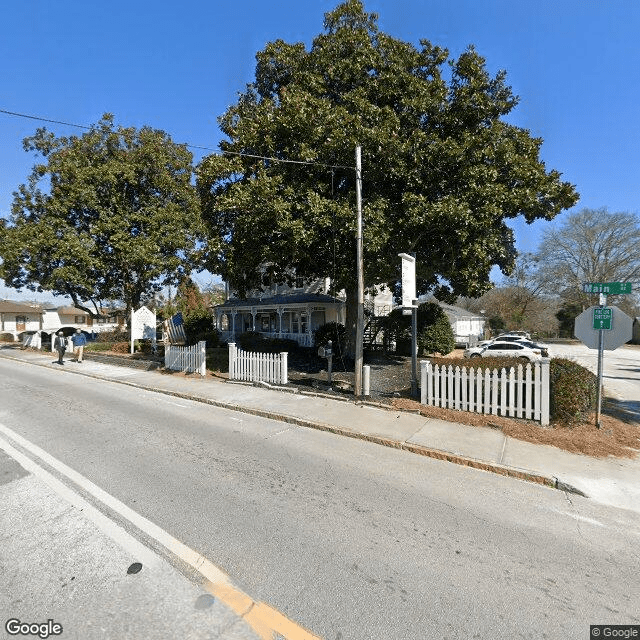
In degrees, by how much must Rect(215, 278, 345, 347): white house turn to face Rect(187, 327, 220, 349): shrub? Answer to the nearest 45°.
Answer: approximately 45° to its right

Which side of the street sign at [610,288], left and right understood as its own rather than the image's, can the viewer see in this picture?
front

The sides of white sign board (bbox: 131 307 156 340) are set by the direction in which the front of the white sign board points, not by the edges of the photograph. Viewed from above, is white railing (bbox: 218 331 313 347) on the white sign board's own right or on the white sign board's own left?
on the white sign board's own left

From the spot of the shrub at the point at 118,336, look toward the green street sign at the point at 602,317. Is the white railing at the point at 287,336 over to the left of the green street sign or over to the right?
left

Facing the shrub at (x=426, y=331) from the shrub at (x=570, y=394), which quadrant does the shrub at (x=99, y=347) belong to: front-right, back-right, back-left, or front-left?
front-left

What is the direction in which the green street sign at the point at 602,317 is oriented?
toward the camera

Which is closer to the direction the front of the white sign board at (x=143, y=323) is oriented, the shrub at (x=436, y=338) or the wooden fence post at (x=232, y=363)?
the wooden fence post

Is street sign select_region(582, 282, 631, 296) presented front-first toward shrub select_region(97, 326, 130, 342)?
no

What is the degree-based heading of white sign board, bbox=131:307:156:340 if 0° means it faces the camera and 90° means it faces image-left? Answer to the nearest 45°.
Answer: approximately 0°

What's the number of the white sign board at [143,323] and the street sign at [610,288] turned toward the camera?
2

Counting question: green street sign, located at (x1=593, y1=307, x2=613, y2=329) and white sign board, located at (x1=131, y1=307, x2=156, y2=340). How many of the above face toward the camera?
2

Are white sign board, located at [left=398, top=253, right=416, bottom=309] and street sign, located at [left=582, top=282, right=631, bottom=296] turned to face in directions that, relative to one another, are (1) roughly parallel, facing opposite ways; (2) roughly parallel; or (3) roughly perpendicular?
roughly perpendicular

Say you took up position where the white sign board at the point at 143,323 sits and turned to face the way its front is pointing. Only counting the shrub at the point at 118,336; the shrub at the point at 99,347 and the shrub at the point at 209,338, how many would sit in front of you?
0

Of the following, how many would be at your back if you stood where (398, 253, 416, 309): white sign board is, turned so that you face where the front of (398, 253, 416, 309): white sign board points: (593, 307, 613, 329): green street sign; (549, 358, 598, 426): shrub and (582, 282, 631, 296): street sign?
0

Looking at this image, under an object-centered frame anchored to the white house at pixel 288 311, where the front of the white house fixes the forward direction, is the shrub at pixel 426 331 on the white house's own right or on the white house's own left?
on the white house's own left

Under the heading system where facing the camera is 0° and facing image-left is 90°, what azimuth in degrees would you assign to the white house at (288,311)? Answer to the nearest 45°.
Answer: approximately 45°
